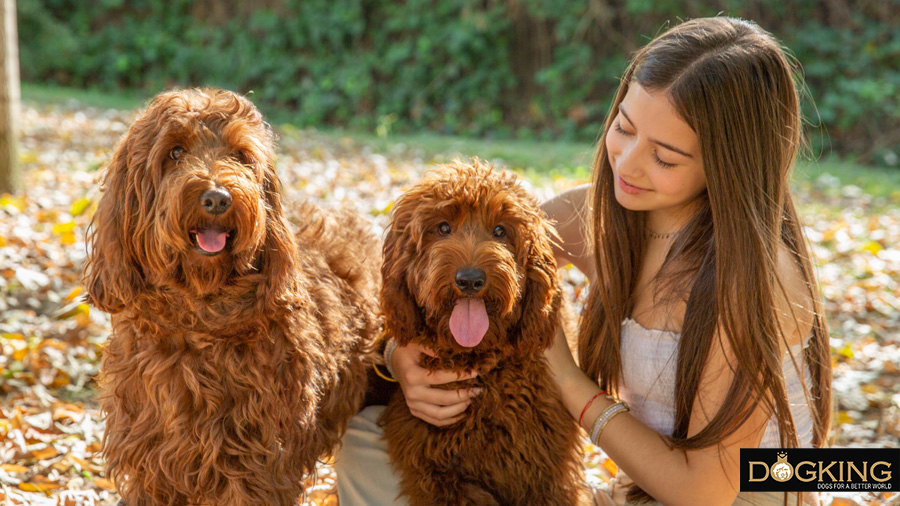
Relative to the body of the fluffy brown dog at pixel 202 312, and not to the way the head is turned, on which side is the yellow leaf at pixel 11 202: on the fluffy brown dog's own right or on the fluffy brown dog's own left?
on the fluffy brown dog's own right

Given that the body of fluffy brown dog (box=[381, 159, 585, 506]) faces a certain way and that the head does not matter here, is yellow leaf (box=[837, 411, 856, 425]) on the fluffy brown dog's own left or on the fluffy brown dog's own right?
on the fluffy brown dog's own left

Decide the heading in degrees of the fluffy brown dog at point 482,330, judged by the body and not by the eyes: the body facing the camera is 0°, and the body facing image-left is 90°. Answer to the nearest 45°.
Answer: approximately 0°

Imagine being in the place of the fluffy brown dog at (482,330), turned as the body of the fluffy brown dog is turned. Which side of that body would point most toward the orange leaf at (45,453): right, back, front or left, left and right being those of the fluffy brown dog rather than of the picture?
right

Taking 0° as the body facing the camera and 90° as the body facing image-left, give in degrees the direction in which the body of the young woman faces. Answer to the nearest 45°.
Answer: approximately 45°
